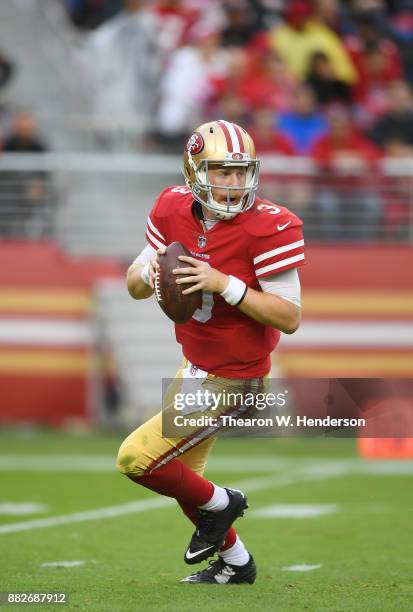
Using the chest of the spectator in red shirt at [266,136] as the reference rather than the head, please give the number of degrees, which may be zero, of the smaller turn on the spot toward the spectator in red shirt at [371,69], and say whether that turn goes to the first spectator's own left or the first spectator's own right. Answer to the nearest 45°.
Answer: approximately 135° to the first spectator's own left

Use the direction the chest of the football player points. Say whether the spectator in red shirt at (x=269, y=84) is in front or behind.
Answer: behind

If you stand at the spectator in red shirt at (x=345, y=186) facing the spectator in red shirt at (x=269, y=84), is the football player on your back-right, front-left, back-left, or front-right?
back-left

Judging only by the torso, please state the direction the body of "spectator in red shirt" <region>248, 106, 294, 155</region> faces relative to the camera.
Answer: toward the camera

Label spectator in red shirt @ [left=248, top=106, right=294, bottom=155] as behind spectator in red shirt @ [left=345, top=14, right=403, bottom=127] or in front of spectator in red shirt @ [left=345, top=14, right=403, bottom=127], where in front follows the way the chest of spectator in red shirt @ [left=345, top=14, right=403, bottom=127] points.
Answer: in front

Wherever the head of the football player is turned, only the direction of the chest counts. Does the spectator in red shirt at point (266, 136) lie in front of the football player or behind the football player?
behind

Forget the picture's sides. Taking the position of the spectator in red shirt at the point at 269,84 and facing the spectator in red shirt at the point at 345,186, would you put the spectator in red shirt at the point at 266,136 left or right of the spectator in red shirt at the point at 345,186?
right

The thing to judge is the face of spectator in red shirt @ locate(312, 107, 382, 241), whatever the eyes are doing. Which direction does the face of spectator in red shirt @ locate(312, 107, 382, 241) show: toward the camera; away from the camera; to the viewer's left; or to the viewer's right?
toward the camera

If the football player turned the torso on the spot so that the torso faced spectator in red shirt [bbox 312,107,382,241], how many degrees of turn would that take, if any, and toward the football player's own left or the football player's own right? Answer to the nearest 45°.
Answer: approximately 135° to the football player's own right

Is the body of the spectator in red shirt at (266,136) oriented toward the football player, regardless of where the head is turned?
yes

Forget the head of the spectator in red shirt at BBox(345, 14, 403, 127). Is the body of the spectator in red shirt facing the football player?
yes

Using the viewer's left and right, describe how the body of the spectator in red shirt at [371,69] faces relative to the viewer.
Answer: facing the viewer

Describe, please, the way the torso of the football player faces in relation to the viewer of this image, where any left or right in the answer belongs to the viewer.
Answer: facing the viewer and to the left of the viewer

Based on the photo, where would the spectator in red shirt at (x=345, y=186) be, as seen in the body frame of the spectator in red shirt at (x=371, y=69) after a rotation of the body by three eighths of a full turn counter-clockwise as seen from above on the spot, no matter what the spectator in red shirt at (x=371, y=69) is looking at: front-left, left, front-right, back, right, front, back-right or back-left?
back-right

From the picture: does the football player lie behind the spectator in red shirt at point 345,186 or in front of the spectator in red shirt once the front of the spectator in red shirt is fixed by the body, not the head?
in front
